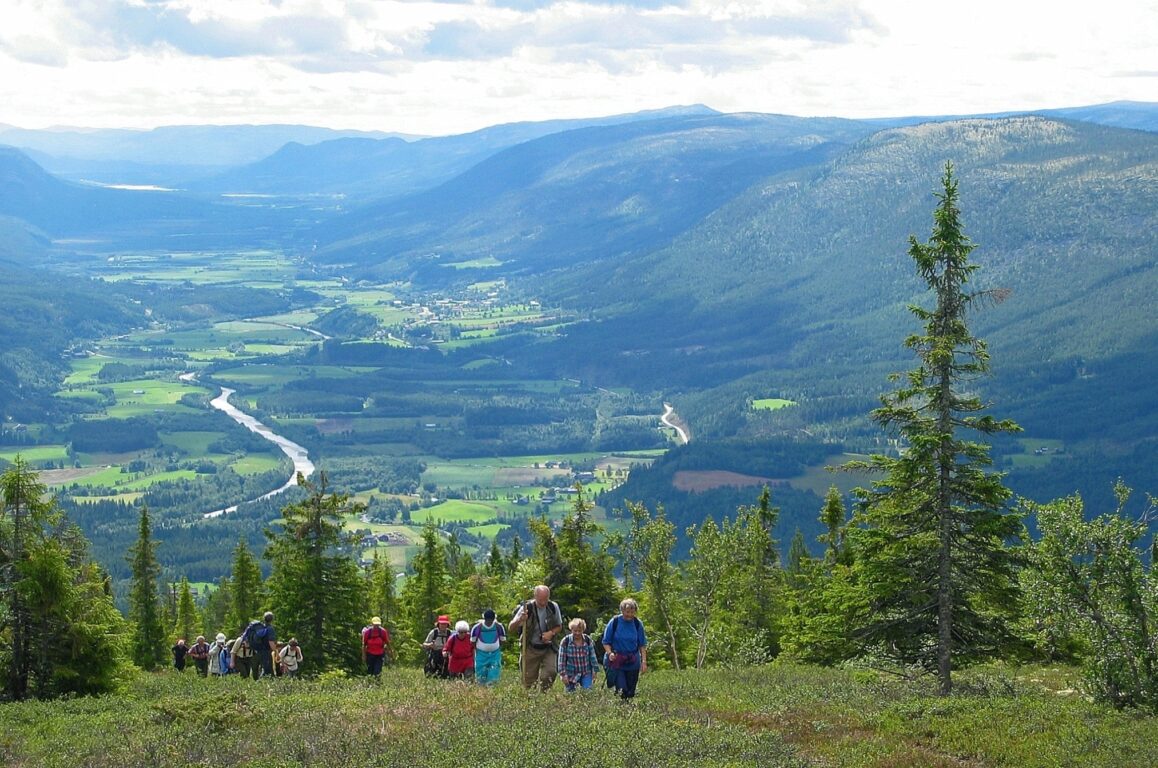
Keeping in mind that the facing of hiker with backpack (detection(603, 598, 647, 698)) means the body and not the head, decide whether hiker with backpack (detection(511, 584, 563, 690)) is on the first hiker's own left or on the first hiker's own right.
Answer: on the first hiker's own right

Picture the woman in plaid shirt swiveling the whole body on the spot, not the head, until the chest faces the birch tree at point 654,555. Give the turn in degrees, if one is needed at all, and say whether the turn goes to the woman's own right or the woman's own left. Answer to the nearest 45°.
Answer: approximately 180°

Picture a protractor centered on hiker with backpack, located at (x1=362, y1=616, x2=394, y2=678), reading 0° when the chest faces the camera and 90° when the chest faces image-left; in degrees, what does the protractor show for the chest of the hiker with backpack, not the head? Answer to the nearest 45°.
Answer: approximately 0°

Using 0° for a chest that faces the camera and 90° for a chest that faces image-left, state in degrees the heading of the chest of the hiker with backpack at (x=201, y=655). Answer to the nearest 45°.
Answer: approximately 0°

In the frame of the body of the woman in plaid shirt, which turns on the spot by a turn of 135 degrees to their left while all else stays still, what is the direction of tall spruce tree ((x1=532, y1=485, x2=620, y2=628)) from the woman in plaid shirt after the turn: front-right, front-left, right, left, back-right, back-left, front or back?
front-left
